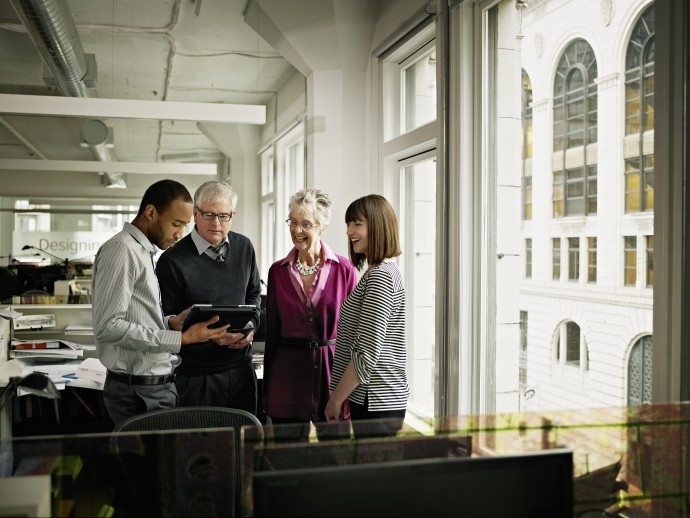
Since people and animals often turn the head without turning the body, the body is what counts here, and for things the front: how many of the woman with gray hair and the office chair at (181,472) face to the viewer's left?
0

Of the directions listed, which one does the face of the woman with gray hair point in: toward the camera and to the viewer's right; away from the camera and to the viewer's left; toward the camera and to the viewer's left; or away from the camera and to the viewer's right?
toward the camera and to the viewer's left

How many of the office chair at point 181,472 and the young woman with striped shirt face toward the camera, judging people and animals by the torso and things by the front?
1

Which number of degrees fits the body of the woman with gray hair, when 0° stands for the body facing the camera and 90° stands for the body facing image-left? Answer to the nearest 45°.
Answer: approximately 0°

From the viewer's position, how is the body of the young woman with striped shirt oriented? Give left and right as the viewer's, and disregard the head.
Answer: facing to the left of the viewer
